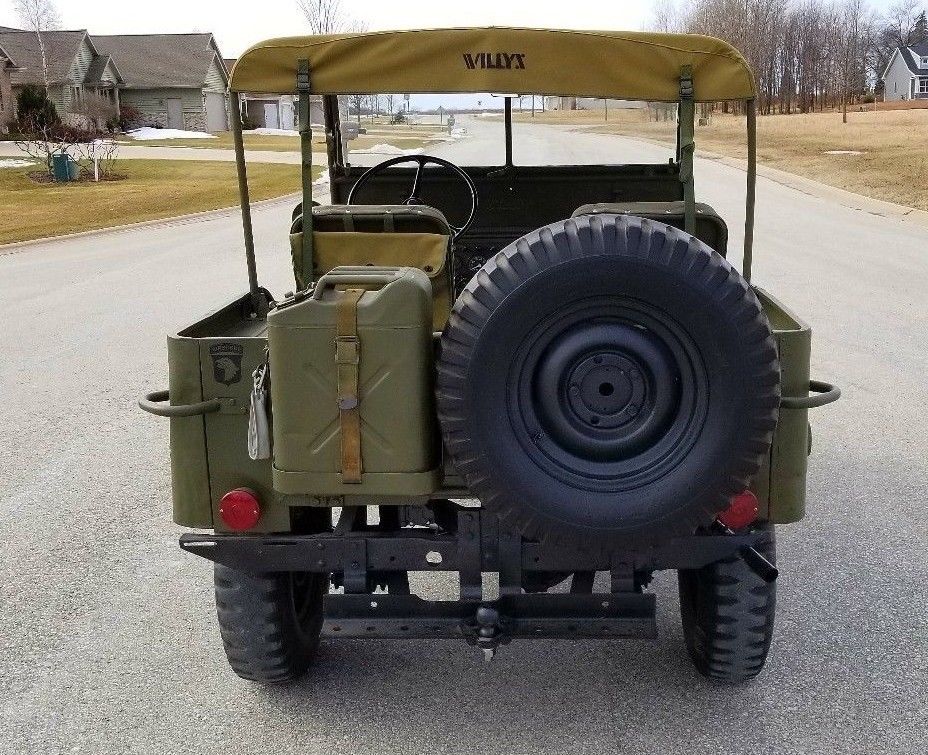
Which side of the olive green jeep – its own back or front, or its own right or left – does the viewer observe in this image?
back

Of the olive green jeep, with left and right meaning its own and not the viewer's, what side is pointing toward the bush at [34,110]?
front
